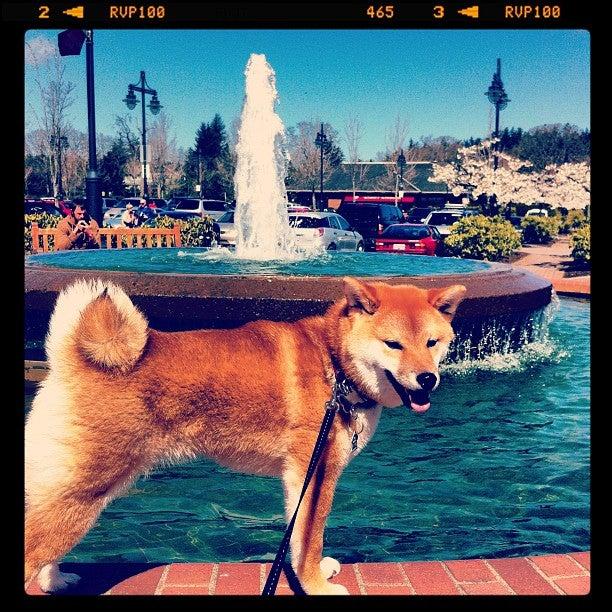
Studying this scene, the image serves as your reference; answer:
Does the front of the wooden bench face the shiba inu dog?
yes

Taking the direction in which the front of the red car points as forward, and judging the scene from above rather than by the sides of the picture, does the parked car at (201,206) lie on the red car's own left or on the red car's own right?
on the red car's own left

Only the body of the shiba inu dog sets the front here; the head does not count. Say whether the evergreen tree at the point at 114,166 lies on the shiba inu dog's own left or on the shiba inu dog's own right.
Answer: on the shiba inu dog's own left

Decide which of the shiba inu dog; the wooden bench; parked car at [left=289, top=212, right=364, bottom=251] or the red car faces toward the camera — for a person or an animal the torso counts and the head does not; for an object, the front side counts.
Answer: the wooden bench

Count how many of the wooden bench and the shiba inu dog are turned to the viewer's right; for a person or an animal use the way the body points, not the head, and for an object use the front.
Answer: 1

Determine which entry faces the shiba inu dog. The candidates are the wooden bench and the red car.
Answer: the wooden bench

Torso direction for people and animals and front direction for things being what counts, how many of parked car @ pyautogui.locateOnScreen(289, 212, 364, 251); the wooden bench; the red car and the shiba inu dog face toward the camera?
1

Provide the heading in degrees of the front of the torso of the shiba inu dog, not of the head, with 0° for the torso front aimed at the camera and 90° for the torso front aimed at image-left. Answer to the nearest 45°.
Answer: approximately 270°
